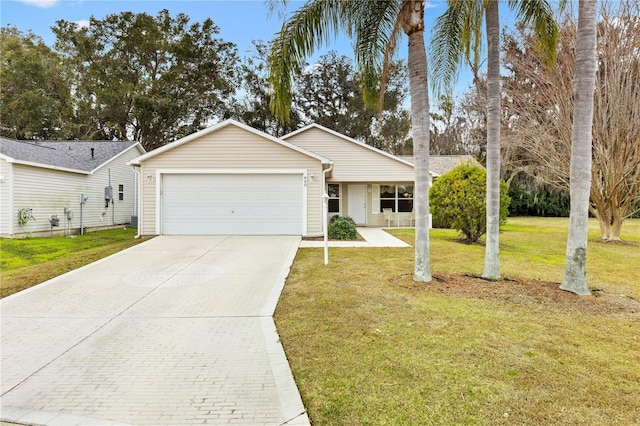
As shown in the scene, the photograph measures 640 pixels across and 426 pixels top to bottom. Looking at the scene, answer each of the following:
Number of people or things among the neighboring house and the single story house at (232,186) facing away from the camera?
0

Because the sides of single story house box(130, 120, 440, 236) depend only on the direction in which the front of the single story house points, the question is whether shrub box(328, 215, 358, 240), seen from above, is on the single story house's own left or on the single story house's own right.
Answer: on the single story house's own left

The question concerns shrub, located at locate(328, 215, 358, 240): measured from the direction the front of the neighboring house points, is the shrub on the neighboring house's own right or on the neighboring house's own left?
on the neighboring house's own left

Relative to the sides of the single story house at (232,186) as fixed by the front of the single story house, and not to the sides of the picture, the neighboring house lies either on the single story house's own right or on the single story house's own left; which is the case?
on the single story house's own right

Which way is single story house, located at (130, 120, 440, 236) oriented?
toward the camera

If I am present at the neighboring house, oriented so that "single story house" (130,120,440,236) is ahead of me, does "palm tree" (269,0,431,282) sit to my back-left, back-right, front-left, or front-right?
front-right

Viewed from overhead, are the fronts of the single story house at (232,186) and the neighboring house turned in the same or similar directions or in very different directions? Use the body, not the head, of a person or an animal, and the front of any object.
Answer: same or similar directions

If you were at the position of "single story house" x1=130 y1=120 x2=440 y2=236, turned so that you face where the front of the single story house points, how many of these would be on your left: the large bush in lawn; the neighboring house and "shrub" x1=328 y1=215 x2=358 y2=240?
2

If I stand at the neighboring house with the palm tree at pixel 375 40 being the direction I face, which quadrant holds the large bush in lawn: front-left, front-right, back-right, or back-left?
front-left

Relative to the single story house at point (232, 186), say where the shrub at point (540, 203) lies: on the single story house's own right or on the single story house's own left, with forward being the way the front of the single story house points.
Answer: on the single story house's own left

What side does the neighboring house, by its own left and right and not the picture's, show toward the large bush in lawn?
left

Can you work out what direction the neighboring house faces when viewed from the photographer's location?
facing the viewer and to the left of the viewer

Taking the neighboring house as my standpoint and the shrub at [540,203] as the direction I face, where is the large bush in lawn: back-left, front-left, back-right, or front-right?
front-right

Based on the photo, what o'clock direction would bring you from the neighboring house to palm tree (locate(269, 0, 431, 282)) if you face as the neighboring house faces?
The palm tree is roughly at 10 o'clock from the neighboring house.

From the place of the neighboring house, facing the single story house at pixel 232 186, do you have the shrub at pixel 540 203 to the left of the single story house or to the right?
left

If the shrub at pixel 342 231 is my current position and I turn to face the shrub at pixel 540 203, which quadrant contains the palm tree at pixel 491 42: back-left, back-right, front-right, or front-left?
back-right

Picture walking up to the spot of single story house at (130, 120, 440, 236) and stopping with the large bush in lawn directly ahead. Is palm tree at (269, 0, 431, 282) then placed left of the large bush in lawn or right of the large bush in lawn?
right
